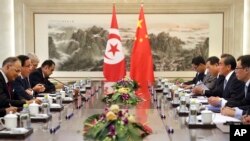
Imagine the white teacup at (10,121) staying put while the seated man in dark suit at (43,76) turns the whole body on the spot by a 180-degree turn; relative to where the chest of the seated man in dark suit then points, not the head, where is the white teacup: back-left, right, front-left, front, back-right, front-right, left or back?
left

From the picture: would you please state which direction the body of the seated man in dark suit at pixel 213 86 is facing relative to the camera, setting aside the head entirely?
to the viewer's left

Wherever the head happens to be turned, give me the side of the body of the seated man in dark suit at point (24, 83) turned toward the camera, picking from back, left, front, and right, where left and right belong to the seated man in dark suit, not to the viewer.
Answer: right

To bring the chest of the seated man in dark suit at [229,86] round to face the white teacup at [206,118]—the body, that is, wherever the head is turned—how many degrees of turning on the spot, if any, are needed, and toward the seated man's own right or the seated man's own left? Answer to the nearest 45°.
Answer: approximately 90° to the seated man's own left

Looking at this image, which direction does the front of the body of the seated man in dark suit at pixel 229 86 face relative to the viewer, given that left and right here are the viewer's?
facing to the left of the viewer

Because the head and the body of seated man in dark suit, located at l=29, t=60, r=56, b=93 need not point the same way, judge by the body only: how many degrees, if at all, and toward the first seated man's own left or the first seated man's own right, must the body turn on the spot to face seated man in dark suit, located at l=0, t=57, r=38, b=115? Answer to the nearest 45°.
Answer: approximately 90° to the first seated man's own right

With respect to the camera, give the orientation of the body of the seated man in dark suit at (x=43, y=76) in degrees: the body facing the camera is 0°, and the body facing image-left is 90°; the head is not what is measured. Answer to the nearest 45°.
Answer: approximately 270°

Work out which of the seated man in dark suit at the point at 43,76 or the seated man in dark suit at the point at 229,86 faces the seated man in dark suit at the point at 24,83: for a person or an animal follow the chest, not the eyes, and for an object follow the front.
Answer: the seated man in dark suit at the point at 229,86

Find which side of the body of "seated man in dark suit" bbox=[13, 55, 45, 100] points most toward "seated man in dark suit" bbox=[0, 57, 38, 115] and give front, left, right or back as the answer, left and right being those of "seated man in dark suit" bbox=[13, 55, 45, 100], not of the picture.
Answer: right

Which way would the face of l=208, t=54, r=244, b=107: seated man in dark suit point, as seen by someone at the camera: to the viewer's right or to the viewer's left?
to the viewer's left
